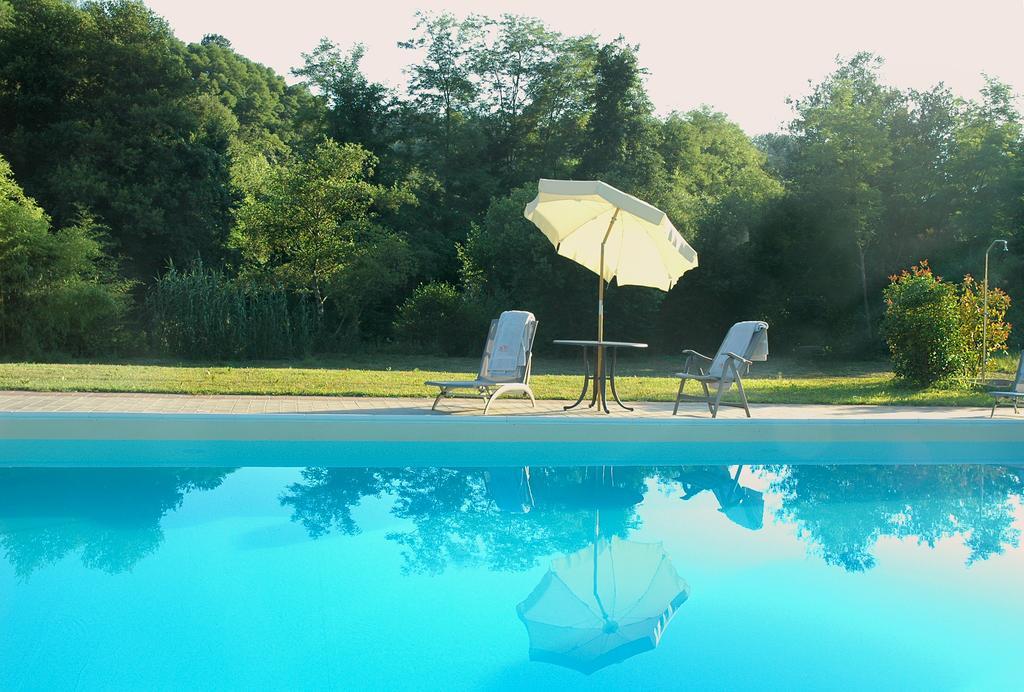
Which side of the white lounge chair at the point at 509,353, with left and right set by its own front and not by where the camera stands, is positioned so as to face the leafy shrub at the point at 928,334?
back

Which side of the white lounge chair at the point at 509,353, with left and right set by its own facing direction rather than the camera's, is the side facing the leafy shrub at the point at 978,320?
back

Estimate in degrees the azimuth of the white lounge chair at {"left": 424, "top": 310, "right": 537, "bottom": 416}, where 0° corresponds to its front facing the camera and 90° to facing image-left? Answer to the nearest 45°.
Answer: approximately 45°

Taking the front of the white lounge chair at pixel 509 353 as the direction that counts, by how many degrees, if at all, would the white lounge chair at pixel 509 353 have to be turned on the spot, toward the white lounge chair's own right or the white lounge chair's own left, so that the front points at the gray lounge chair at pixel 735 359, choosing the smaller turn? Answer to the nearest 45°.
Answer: approximately 135° to the white lounge chair's own left

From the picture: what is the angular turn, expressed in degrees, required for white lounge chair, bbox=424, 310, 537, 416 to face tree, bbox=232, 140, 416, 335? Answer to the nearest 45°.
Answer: approximately 135° to its right

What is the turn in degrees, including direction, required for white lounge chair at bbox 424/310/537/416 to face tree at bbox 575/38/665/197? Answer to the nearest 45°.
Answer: approximately 135° to its right

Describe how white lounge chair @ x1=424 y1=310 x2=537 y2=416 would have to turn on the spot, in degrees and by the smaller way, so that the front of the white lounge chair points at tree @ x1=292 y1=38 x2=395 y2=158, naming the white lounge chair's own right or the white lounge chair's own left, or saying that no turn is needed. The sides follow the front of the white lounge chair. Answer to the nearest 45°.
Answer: approximately 135° to the white lounge chair's own right

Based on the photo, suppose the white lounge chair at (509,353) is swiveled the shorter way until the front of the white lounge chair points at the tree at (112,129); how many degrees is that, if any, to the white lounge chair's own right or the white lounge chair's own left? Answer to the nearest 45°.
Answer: approximately 90° to the white lounge chair's own right
